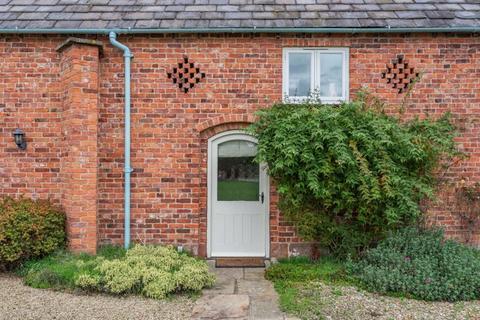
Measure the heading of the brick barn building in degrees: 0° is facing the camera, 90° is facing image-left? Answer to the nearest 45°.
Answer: approximately 0°
